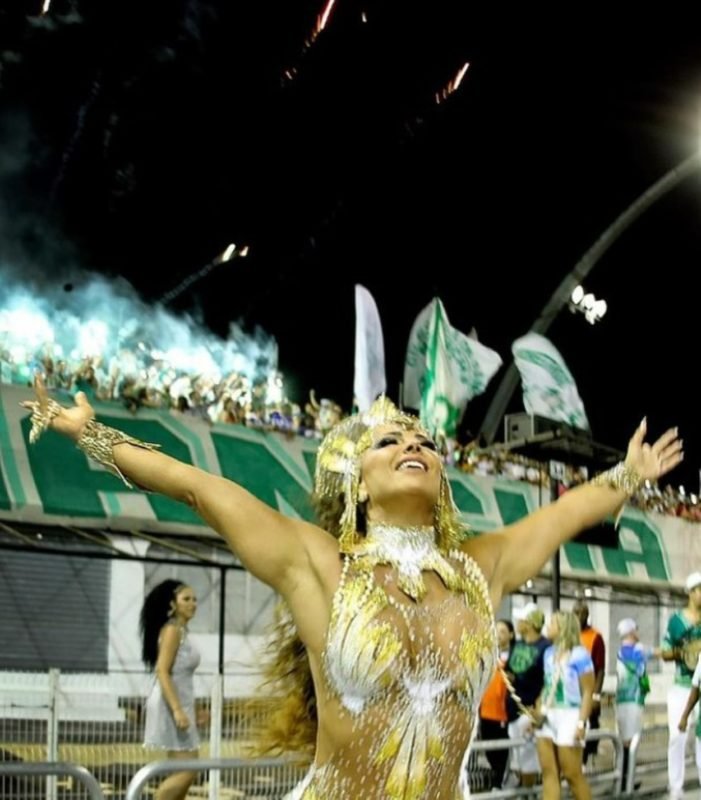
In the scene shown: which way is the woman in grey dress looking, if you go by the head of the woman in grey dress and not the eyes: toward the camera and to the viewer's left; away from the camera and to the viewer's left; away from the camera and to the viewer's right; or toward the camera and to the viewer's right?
toward the camera and to the viewer's right

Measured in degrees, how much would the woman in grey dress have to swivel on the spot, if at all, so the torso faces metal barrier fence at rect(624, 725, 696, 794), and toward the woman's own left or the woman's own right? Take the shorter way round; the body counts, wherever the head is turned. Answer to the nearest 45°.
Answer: approximately 45° to the woman's own left

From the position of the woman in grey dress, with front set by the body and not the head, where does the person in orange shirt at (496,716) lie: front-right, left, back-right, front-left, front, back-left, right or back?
front-left

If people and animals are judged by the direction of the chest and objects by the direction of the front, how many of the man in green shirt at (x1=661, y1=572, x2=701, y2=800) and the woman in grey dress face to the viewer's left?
0

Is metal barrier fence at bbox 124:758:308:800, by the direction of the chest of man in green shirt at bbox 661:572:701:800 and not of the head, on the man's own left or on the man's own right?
on the man's own right

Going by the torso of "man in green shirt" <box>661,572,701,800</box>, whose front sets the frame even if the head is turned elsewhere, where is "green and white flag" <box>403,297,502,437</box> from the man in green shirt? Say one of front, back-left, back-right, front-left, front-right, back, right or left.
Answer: back

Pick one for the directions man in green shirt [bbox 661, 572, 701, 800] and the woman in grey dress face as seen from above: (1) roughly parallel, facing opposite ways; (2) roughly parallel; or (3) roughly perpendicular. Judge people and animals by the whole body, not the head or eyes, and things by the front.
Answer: roughly perpendicular

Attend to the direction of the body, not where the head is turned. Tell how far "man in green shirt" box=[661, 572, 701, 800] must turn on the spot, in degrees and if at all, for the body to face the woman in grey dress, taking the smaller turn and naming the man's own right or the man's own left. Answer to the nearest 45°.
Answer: approximately 90° to the man's own right

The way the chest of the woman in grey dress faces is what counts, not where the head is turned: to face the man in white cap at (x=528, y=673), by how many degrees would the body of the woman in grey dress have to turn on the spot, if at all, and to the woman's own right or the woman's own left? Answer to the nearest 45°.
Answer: approximately 45° to the woman's own left

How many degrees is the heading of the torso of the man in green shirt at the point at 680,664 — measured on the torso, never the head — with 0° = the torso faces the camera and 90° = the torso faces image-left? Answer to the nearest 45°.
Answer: approximately 45°

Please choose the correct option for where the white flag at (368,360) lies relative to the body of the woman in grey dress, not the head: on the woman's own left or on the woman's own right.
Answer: on the woman's own left
